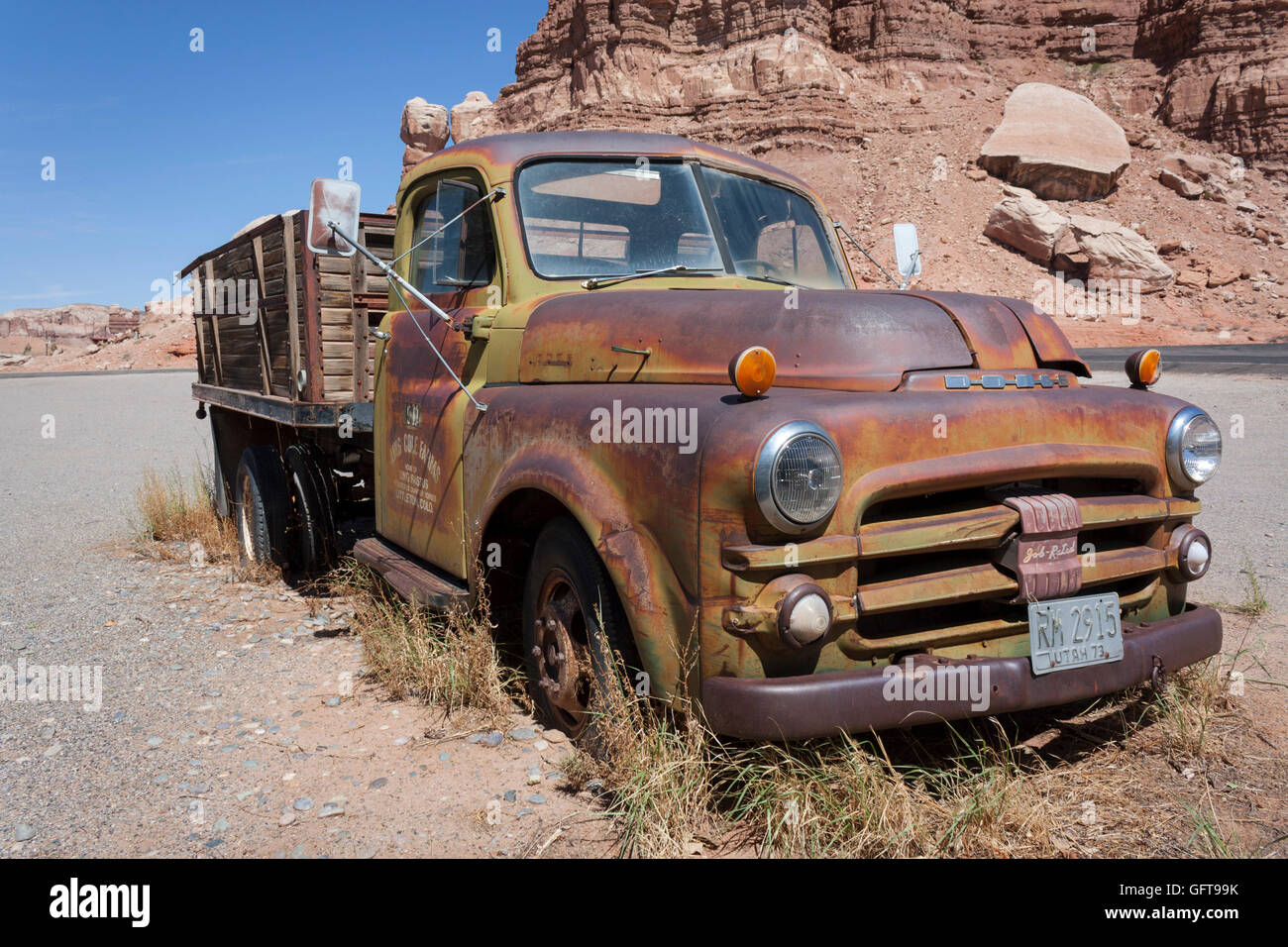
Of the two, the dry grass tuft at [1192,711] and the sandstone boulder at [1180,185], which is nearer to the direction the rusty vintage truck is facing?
the dry grass tuft

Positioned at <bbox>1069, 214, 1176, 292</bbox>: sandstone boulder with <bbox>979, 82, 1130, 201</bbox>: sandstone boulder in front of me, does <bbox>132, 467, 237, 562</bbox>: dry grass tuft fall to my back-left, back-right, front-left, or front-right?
back-left

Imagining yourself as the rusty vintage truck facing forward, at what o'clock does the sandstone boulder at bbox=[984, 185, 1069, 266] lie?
The sandstone boulder is roughly at 8 o'clock from the rusty vintage truck.

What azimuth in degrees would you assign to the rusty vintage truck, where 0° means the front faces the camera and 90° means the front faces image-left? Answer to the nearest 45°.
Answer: approximately 315°

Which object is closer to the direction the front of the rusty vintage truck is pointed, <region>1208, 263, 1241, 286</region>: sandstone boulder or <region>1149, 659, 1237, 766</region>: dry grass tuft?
the dry grass tuft

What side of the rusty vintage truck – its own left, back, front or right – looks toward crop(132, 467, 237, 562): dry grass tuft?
back

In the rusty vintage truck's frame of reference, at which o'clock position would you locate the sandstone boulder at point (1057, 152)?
The sandstone boulder is roughly at 8 o'clock from the rusty vintage truck.

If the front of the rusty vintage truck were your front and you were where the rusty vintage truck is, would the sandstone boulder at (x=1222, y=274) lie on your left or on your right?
on your left
